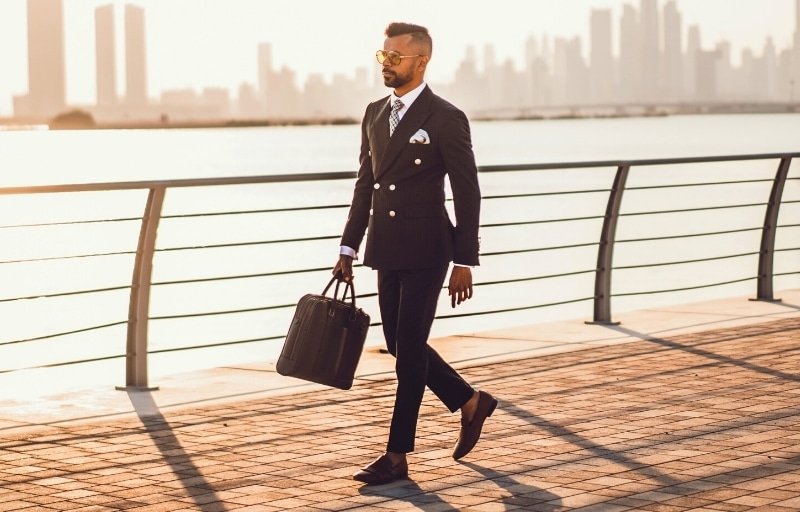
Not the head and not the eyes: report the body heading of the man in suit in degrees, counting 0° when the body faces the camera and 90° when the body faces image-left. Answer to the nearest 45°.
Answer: approximately 45°
